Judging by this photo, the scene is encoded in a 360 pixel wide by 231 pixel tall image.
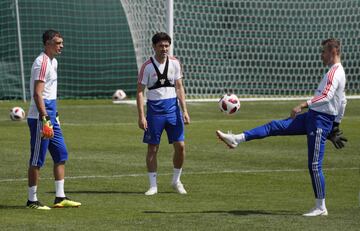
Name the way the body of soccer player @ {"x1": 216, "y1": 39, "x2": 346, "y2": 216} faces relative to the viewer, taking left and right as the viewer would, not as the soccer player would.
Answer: facing to the left of the viewer

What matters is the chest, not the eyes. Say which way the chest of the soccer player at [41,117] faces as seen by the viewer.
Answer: to the viewer's right

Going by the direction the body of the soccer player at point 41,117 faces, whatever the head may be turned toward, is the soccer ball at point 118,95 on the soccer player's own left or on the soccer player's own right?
on the soccer player's own left

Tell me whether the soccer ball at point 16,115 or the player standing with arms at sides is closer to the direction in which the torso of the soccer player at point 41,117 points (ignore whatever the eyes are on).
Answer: the player standing with arms at sides

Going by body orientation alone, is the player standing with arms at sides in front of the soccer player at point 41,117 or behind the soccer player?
in front

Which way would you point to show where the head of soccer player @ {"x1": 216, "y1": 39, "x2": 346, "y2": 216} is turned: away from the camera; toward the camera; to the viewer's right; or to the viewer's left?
to the viewer's left

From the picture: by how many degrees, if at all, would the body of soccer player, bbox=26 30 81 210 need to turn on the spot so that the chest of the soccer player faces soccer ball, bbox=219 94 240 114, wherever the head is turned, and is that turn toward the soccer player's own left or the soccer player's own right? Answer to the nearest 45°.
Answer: approximately 45° to the soccer player's own left

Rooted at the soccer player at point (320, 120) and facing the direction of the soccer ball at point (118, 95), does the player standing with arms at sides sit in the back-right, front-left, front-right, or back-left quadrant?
front-left

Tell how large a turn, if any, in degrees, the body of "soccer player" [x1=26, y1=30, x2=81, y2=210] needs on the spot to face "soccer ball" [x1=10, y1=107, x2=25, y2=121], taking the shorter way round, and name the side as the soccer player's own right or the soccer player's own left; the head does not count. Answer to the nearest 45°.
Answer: approximately 90° to the soccer player's own left

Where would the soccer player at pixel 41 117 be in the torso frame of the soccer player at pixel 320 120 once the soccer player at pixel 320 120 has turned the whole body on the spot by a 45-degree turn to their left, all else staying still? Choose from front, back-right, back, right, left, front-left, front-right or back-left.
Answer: front-right
